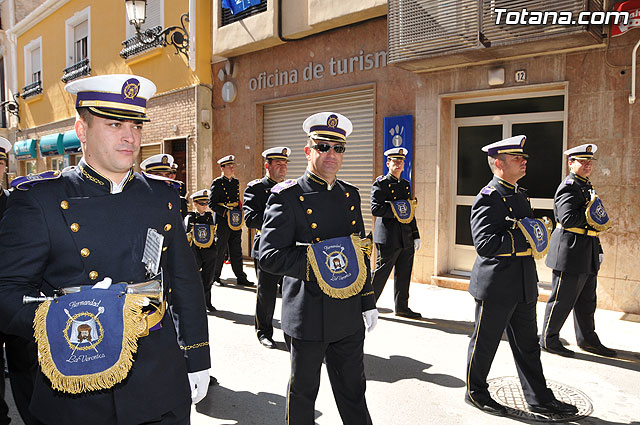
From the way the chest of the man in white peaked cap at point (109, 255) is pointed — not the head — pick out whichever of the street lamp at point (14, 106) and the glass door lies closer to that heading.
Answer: the glass door

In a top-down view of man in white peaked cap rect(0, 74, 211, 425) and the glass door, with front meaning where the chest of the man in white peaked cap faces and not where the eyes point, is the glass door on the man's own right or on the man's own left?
on the man's own left

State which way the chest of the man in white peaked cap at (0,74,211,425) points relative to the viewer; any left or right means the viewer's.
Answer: facing the viewer and to the right of the viewer

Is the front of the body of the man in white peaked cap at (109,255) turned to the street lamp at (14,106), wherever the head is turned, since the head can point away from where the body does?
no

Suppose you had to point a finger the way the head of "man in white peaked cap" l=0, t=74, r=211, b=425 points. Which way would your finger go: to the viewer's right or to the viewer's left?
to the viewer's right

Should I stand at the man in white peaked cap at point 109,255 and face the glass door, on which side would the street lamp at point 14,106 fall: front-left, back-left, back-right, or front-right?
front-left
